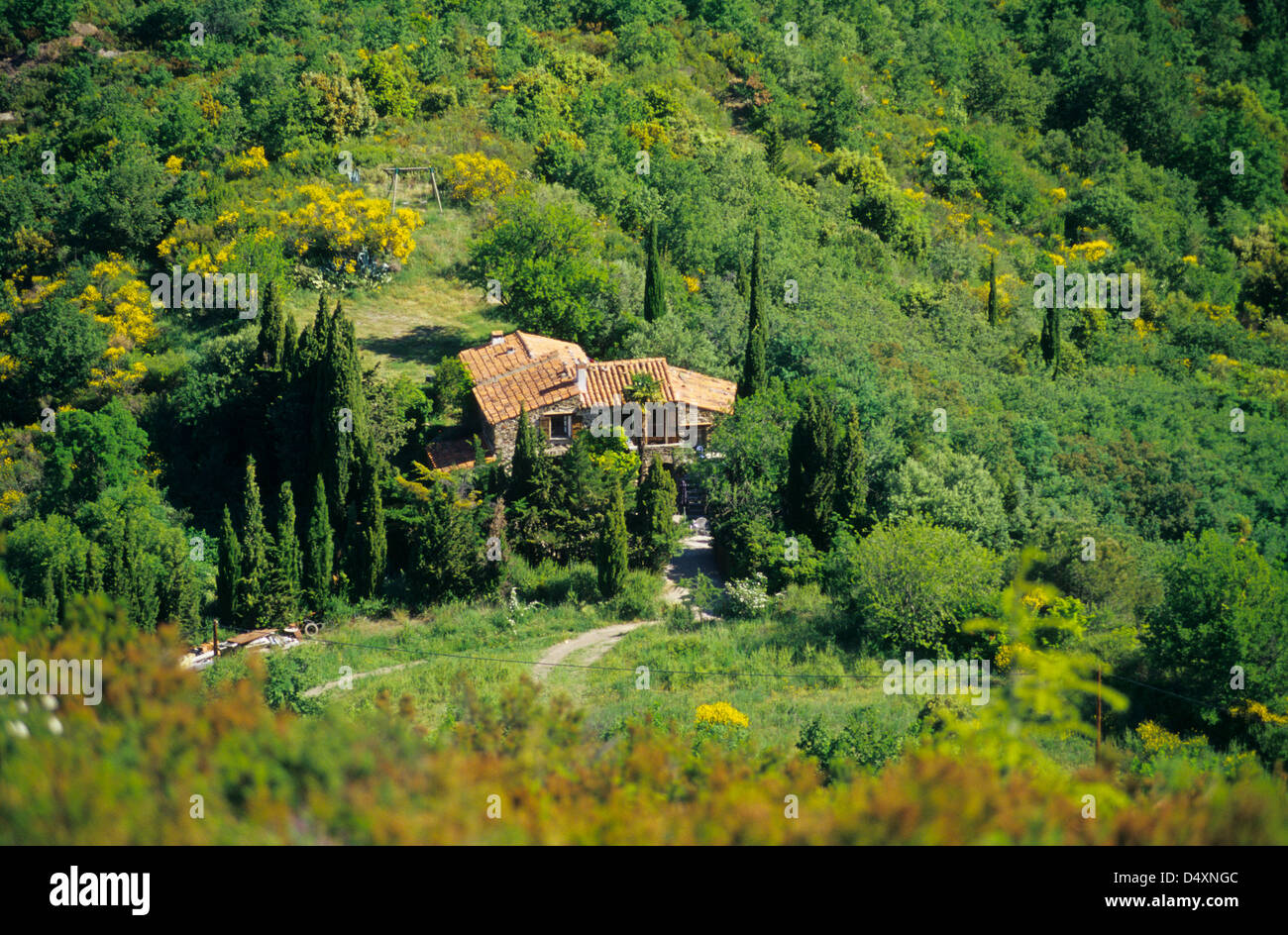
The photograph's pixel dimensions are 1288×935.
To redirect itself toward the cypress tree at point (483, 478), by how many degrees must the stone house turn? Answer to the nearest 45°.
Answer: approximately 45° to its right

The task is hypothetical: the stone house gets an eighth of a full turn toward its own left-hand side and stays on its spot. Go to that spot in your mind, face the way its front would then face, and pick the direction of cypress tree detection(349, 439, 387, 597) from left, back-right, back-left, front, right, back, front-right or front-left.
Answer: right

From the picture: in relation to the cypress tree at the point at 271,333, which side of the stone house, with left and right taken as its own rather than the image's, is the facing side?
right

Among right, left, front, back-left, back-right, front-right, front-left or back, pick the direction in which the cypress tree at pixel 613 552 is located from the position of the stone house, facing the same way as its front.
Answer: front

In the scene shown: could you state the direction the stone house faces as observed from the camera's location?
facing the viewer

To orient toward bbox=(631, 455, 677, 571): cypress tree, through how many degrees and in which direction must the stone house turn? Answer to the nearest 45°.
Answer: approximately 45° to its left

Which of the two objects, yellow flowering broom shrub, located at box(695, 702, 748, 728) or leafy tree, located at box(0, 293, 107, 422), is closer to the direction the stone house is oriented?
the yellow flowering broom shrub

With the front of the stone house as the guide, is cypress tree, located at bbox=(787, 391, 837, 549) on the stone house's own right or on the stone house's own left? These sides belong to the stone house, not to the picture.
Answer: on the stone house's own left

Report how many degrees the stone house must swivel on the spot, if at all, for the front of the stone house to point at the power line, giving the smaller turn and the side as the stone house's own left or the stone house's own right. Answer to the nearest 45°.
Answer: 0° — it already faces it

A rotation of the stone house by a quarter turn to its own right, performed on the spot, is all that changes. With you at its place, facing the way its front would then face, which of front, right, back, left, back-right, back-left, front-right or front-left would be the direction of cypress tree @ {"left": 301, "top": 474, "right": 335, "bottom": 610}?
front-left

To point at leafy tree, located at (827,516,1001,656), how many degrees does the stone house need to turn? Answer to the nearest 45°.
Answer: approximately 45° to its left

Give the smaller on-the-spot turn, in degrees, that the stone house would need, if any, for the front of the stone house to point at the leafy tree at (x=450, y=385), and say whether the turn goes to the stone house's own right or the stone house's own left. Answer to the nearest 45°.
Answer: approximately 90° to the stone house's own right

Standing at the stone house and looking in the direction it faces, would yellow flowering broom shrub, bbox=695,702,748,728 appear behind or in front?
in front

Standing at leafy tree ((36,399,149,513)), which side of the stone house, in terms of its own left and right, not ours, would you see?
right

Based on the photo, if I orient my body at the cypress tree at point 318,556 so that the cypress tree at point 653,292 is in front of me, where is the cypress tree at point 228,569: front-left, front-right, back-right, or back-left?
back-left

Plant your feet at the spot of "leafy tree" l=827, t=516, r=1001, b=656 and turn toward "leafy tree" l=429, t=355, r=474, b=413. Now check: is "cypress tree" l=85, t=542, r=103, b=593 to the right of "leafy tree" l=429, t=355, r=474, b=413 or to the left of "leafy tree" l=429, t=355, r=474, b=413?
left
